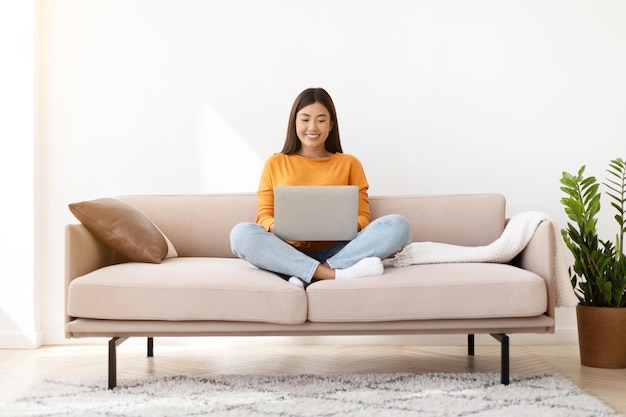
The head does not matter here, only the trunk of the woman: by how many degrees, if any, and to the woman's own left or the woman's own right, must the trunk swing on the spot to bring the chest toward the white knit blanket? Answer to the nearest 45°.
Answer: approximately 90° to the woman's own left

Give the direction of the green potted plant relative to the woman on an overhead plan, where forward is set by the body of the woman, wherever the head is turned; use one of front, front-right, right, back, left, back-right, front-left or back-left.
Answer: left

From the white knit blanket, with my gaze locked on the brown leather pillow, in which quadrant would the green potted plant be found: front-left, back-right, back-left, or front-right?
back-right

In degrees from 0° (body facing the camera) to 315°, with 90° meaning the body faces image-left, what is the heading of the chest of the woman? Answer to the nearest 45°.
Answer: approximately 0°

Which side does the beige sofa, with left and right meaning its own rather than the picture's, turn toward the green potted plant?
left

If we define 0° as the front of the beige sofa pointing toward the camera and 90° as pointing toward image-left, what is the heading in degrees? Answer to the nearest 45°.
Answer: approximately 0°

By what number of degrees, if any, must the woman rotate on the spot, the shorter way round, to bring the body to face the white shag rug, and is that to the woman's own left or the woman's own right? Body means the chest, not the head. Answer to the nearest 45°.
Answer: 0° — they already face it
